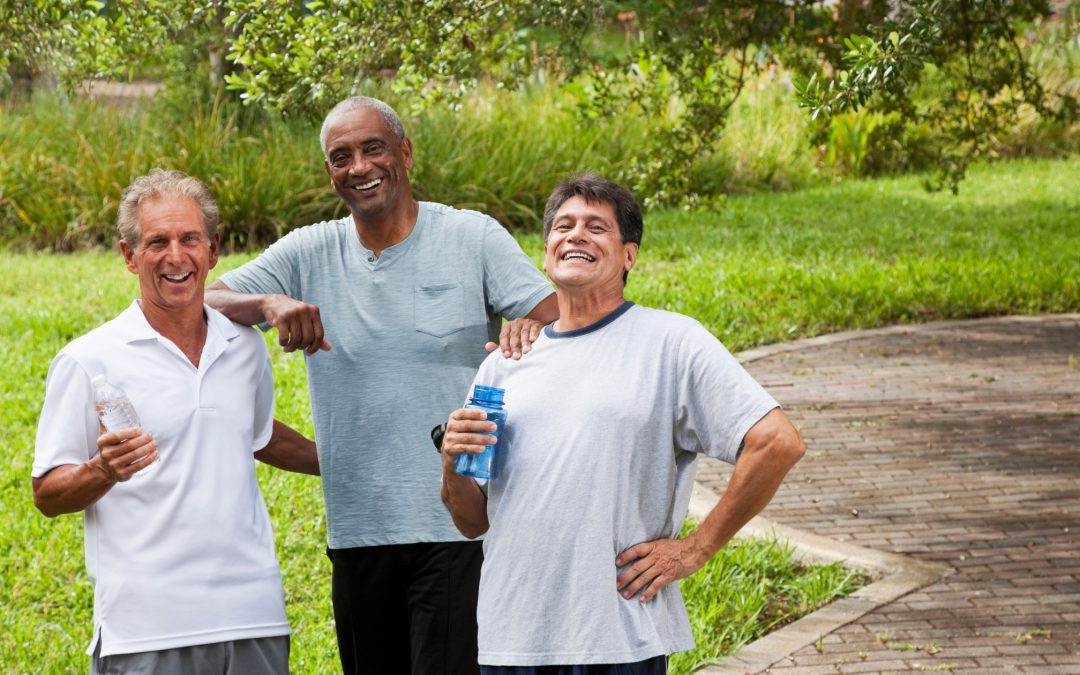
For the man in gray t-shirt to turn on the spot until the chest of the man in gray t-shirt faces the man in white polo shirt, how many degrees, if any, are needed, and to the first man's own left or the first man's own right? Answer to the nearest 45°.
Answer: approximately 45° to the first man's own right

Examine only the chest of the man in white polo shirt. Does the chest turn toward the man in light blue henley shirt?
no

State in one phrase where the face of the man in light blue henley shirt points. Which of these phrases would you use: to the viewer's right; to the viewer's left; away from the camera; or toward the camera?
toward the camera

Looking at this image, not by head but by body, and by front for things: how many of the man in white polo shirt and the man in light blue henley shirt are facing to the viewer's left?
0

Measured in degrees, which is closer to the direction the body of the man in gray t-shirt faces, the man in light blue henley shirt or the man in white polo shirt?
the man in white polo shirt

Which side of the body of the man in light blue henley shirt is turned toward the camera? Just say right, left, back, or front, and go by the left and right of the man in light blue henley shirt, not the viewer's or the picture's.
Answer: front

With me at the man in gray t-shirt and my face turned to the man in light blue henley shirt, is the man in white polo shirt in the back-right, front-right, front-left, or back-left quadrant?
front-left

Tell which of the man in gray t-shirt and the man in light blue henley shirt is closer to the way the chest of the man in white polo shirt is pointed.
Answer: the man in gray t-shirt

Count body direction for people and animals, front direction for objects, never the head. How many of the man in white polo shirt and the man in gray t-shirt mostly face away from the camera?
0

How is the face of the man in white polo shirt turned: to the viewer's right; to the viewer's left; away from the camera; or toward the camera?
toward the camera

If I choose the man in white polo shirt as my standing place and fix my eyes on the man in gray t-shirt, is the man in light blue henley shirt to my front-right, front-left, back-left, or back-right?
front-left

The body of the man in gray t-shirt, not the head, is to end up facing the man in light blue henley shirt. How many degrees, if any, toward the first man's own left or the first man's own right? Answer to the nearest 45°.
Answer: approximately 90° to the first man's own right
